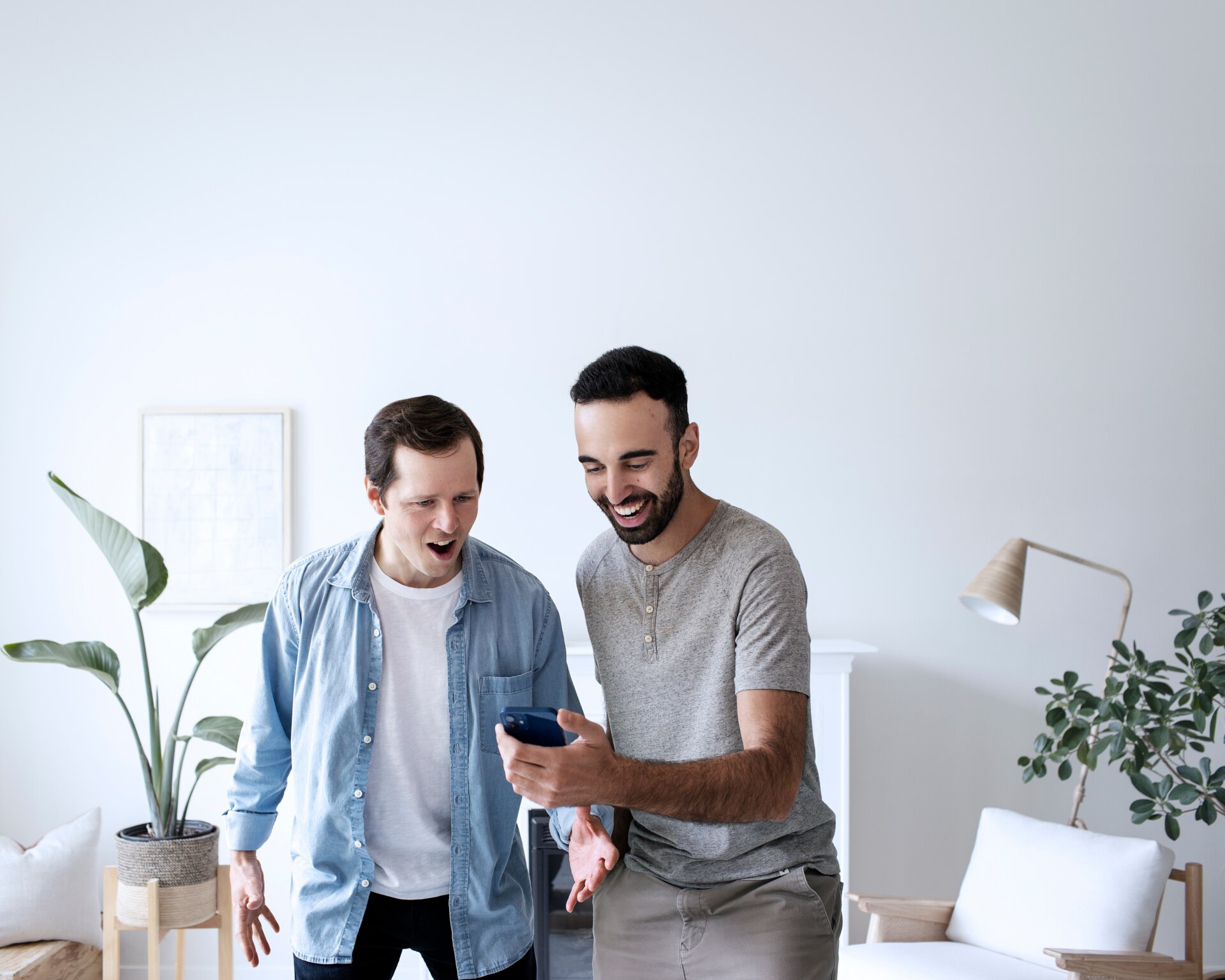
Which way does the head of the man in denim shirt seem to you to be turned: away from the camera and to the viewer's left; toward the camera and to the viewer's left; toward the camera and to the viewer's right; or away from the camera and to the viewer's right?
toward the camera and to the viewer's right

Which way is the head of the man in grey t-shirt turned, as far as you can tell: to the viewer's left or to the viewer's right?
to the viewer's left

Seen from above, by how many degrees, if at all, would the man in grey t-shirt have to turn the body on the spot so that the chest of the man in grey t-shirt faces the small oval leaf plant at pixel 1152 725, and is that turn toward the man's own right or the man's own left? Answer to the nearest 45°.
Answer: approximately 180°

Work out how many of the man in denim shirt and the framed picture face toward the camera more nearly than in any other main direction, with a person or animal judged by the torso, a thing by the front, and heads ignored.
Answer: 2

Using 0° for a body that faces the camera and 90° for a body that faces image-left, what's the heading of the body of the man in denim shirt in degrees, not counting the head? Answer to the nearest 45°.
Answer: approximately 0°

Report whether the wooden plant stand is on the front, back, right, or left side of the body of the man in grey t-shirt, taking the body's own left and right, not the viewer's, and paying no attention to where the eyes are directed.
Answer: right

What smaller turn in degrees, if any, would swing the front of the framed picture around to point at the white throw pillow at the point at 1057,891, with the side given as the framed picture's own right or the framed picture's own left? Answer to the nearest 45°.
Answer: approximately 45° to the framed picture's own left

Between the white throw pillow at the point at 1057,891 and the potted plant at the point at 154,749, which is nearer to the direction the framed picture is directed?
the potted plant

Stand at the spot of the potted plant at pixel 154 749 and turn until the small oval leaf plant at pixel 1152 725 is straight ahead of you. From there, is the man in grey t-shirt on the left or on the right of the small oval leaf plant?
right

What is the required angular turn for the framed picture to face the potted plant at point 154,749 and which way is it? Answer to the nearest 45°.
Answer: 0° — it already faces it
